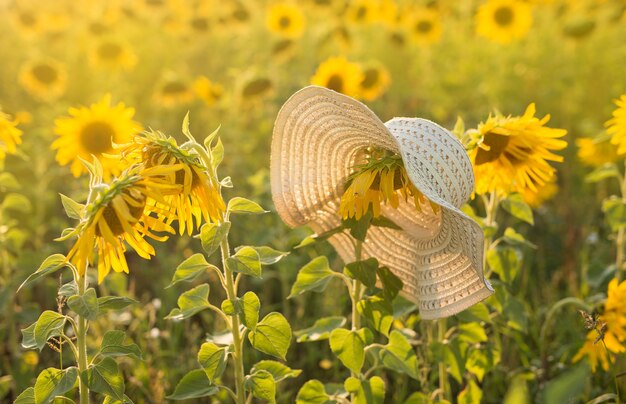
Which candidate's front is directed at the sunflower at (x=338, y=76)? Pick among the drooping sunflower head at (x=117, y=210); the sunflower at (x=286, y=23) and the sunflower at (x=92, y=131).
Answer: the sunflower at (x=286, y=23)

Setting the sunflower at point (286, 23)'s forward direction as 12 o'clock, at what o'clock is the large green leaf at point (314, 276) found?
The large green leaf is roughly at 12 o'clock from the sunflower.

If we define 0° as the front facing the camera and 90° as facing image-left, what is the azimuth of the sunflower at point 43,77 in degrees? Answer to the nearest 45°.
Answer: approximately 0°

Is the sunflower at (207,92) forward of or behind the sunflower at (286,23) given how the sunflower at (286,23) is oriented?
forward

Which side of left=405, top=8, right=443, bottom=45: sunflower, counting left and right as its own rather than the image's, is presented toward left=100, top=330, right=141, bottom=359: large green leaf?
front

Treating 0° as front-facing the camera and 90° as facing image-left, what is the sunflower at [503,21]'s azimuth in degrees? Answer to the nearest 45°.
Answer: approximately 0°

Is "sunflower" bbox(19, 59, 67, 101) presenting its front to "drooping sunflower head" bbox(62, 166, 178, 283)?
yes

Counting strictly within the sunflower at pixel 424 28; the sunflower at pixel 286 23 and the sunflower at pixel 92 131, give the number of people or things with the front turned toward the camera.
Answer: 3

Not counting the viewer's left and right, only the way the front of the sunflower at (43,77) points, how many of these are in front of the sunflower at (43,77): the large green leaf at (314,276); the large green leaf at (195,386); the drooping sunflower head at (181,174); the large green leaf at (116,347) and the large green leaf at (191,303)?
5

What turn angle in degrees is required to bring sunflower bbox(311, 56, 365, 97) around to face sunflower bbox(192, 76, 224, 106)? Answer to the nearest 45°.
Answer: approximately 135° to its right
